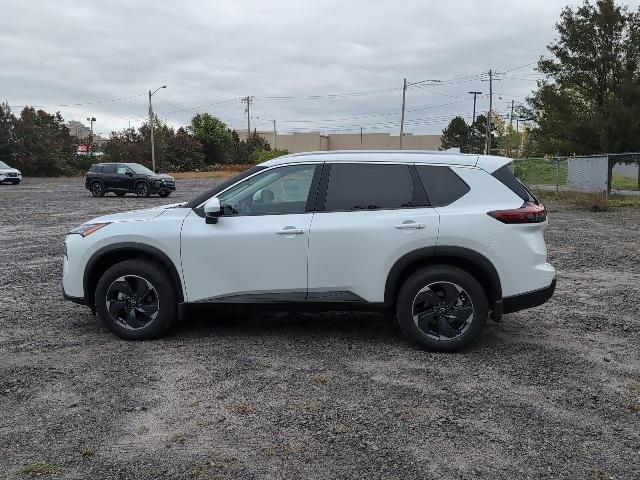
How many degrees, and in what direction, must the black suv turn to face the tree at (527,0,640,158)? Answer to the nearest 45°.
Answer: approximately 45° to its left

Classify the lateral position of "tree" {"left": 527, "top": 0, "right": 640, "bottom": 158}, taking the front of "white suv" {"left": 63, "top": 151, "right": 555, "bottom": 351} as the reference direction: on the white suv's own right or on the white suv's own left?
on the white suv's own right

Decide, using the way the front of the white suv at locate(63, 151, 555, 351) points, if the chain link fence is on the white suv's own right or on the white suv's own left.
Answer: on the white suv's own right

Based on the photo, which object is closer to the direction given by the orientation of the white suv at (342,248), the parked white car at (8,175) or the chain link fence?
the parked white car

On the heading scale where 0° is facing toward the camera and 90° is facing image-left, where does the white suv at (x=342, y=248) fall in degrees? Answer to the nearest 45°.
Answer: approximately 90°

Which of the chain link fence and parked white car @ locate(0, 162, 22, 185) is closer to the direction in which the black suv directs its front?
the chain link fence

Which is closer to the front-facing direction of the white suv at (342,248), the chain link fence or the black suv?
the black suv

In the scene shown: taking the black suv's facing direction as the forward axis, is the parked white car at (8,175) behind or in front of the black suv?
behind

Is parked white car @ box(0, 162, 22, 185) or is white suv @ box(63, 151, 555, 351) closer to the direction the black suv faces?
the white suv

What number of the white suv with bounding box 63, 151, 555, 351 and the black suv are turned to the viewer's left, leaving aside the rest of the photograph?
1

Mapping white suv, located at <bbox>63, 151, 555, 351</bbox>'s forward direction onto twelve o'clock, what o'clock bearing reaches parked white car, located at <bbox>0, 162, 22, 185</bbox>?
The parked white car is roughly at 2 o'clock from the white suv.

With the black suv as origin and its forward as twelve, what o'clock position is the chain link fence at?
The chain link fence is roughly at 11 o'clock from the black suv.

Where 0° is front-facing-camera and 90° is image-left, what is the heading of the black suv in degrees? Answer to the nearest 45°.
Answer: approximately 315°

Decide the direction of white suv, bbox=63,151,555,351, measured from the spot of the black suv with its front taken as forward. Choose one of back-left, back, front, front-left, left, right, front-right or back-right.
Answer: front-right
